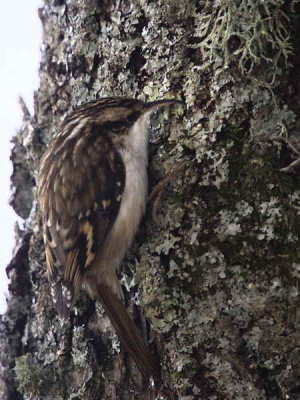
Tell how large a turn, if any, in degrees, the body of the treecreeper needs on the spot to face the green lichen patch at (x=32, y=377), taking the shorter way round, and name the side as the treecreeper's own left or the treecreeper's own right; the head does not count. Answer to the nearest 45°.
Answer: approximately 180°

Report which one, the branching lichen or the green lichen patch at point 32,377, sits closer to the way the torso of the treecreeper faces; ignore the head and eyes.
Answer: the branching lichen

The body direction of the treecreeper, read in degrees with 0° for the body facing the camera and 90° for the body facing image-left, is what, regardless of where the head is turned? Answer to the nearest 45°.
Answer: approximately 270°

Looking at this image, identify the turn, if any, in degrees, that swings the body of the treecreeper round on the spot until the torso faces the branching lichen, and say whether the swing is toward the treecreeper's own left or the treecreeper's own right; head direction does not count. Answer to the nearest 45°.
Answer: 0° — it already faces it
